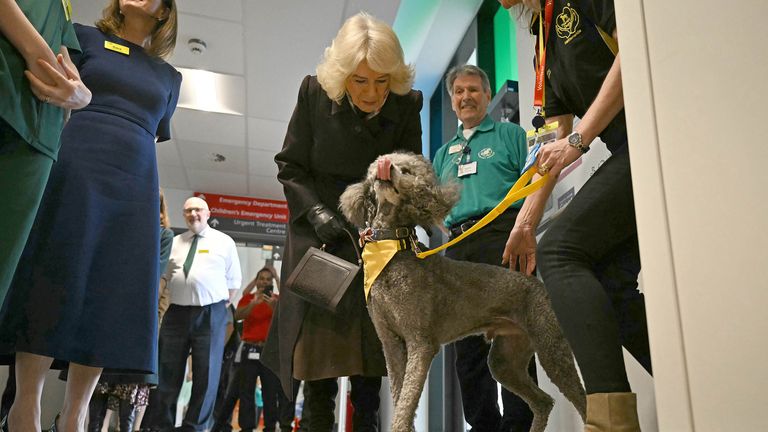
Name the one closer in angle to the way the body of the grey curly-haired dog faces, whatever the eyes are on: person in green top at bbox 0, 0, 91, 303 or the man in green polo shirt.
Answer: the person in green top

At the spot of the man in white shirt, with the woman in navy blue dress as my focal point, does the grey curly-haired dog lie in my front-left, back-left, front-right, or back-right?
front-left

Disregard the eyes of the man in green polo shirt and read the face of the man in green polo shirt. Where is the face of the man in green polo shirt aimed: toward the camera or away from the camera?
toward the camera

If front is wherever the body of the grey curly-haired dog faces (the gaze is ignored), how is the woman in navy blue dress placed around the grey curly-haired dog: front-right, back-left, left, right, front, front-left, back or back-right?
front-right

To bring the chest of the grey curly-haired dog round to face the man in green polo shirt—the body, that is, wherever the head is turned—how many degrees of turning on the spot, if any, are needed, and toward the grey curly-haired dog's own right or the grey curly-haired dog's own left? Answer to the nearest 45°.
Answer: approximately 135° to the grey curly-haired dog's own right

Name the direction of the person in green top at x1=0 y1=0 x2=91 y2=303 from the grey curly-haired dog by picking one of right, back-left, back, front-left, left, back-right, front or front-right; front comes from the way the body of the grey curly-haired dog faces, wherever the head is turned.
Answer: front

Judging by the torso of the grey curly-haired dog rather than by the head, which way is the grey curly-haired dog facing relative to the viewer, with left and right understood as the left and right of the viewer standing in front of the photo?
facing the viewer and to the left of the viewer

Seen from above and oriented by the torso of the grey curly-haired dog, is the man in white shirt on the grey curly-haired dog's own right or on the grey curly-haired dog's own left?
on the grey curly-haired dog's own right

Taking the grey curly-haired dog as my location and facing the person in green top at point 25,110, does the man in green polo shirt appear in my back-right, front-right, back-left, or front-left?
back-right
